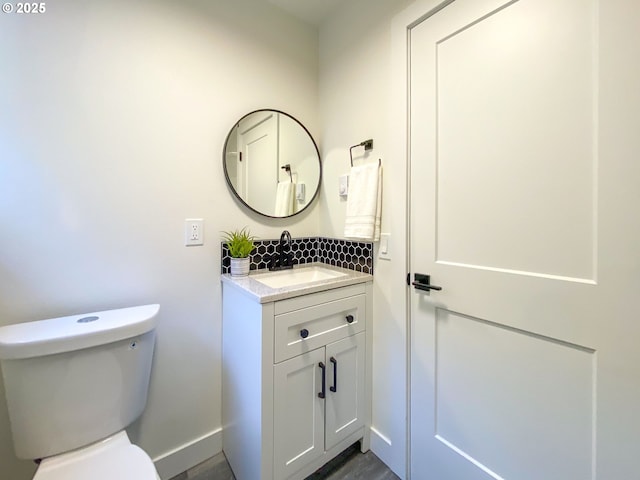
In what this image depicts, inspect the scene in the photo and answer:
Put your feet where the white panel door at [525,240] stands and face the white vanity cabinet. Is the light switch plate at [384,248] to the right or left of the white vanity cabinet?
right

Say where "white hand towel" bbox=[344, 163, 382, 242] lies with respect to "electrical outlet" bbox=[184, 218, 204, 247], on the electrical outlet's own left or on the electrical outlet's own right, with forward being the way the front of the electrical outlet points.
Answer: on the electrical outlet's own left

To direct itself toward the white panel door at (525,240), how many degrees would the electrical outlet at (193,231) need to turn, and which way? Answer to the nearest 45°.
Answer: approximately 45° to its left

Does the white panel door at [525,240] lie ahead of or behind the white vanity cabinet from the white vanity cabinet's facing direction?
ahead

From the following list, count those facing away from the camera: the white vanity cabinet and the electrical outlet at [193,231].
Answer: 0

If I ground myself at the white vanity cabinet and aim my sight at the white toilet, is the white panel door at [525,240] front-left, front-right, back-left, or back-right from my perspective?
back-left

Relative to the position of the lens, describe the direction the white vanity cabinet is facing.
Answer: facing the viewer and to the right of the viewer
